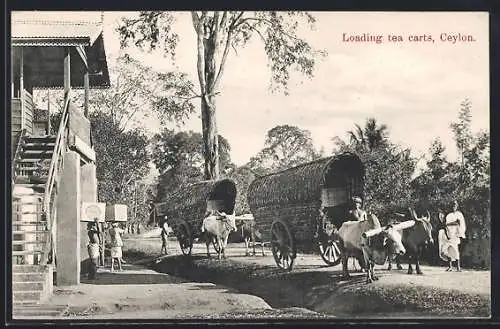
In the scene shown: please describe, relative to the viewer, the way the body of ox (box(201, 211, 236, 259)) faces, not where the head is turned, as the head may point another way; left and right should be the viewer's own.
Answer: facing the viewer and to the right of the viewer

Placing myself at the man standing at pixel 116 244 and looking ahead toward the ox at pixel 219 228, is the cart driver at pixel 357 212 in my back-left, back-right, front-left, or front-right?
front-right

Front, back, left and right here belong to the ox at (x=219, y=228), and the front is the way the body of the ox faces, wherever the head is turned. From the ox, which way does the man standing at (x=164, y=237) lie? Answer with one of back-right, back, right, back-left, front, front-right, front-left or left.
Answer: back-right
